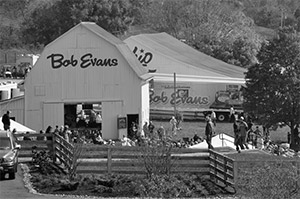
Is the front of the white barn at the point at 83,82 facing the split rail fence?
yes

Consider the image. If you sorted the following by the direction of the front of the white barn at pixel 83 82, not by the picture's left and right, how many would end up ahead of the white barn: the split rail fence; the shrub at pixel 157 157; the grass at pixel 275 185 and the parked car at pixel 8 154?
4

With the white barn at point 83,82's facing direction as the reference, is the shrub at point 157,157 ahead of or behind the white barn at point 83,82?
ahead

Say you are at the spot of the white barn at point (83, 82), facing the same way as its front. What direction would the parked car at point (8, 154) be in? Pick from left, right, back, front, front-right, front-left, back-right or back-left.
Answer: front

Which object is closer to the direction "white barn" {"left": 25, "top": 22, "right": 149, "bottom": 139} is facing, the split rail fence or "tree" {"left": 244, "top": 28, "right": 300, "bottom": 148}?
the split rail fence

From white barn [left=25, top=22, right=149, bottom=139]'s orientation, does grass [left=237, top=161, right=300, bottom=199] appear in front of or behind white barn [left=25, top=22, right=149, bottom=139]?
in front

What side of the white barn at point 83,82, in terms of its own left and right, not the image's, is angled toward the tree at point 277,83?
left

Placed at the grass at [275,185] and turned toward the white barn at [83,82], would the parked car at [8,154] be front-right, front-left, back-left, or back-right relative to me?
front-left

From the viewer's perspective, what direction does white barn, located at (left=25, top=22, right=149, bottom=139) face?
toward the camera
